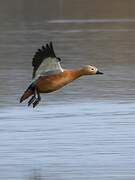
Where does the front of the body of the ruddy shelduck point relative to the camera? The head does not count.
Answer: to the viewer's right
